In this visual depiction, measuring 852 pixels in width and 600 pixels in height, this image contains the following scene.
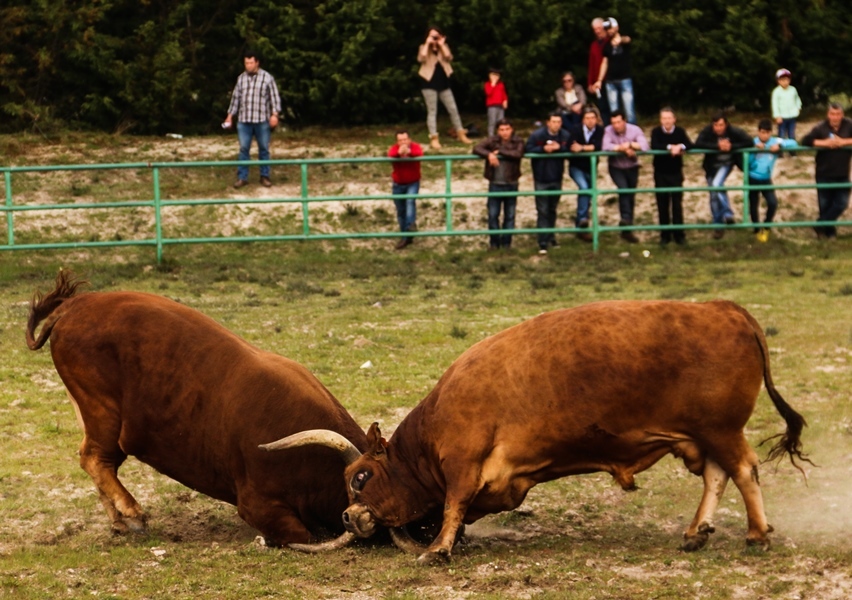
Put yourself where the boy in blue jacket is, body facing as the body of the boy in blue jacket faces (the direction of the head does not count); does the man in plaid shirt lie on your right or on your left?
on your right

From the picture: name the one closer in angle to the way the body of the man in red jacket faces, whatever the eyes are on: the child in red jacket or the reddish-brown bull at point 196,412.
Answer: the reddish-brown bull

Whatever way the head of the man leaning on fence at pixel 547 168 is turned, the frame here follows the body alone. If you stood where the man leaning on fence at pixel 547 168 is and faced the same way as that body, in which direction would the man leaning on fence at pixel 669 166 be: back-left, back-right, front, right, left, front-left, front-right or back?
left

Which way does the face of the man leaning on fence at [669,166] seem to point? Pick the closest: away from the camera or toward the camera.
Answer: toward the camera

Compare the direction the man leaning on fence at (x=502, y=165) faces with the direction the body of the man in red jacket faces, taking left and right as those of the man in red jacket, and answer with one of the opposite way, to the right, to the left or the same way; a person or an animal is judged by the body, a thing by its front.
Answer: the same way

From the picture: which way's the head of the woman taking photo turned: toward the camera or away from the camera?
toward the camera

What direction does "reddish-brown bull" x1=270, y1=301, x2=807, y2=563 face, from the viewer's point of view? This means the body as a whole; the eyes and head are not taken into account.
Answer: to the viewer's left

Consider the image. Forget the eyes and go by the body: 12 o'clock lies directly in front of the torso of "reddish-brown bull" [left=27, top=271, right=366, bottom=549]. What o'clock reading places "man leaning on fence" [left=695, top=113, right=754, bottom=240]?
The man leaning on fence is roughly at 10 o'clock from the reddish-brown bull.

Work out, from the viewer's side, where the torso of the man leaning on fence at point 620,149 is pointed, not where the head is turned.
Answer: toward the camera

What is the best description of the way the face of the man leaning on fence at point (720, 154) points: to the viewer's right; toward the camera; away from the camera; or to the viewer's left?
toward the camera

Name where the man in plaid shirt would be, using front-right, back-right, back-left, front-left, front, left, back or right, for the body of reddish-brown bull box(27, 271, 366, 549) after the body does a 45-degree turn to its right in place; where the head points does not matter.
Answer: back-left

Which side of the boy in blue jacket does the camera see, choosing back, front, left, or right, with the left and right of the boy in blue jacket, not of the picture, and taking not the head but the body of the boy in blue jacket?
front

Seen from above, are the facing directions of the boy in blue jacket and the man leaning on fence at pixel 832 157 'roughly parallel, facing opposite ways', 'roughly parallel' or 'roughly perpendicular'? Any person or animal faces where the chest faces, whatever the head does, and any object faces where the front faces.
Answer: roughly parallel

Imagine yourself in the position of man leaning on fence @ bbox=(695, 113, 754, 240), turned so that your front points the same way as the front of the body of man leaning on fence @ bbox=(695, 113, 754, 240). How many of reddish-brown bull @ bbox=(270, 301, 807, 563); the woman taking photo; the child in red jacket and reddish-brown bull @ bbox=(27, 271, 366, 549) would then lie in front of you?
2

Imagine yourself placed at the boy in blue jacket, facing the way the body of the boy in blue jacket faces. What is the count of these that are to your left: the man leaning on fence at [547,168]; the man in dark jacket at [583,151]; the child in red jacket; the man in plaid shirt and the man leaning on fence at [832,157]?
1

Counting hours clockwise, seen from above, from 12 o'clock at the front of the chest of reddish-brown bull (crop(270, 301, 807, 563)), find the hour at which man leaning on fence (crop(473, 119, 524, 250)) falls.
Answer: The man leaning on fence is roughly at 3 o'clock from the reddish-brown bull.

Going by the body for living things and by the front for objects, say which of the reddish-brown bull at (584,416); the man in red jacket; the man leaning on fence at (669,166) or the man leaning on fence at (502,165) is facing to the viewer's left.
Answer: the reddish-brown bull
